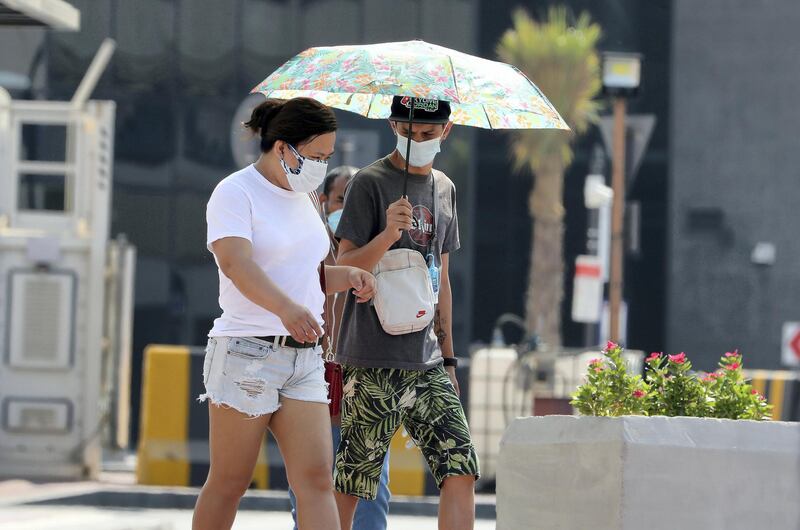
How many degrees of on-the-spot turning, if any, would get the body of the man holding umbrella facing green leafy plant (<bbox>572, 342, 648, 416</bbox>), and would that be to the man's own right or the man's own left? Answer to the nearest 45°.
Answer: approximately 45° to the man's own left

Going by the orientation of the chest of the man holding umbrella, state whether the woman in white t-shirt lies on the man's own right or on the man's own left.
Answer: on the man's own right

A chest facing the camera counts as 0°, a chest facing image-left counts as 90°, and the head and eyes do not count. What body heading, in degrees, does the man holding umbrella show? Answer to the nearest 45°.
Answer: approximately 315°

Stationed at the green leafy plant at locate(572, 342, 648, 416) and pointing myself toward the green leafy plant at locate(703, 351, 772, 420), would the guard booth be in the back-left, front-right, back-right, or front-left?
back-left

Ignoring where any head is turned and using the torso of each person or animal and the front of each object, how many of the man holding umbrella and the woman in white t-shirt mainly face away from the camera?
0

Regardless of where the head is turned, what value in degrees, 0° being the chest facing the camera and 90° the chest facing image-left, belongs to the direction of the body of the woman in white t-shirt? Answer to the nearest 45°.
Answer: approximately 315°
